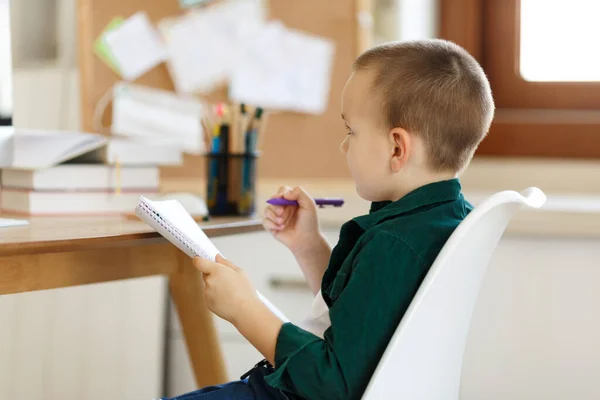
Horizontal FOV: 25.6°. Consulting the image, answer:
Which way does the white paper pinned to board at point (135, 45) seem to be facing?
toward the camera

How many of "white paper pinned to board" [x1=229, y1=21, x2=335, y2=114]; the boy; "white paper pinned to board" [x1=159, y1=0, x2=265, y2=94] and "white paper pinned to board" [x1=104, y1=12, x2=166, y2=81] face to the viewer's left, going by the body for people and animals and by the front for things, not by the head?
1

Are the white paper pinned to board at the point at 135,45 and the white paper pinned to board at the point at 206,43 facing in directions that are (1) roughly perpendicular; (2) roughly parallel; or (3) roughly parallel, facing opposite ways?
roughly parallel

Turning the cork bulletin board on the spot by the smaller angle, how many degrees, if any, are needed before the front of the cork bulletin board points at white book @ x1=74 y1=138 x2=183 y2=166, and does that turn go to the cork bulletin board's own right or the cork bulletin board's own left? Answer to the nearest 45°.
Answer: approximately 45° to the cork bulletin board's own right

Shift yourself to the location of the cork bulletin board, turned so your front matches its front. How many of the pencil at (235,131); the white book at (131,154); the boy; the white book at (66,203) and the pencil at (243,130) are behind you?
0

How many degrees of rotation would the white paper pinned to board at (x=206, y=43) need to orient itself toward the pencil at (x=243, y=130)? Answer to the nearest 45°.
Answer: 0° — it already faces it

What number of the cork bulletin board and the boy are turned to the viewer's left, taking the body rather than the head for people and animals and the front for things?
1

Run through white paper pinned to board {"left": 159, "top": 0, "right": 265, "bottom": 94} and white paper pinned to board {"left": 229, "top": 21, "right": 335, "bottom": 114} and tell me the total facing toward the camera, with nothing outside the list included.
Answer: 2

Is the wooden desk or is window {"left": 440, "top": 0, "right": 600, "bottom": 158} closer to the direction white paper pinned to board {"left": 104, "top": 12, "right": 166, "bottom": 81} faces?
the wooden desk

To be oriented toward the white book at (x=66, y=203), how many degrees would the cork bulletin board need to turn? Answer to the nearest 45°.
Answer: approximately 45° to its right

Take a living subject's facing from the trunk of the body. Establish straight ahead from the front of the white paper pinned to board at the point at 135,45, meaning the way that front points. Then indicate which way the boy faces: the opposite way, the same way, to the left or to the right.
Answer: to the right

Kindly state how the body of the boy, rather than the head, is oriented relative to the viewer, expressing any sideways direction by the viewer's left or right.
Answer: facing to the left of the viewer

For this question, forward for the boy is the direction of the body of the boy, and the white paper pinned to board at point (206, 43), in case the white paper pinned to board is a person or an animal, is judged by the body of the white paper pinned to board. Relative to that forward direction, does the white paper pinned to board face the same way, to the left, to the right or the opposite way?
to the left

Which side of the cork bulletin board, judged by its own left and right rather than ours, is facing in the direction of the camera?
front

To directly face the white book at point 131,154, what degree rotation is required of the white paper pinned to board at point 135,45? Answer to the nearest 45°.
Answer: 0° — it already faces it

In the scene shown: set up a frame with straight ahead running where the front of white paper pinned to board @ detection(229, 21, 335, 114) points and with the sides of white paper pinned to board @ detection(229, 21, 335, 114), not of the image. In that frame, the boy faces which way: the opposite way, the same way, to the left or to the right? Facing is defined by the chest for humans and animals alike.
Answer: to the right

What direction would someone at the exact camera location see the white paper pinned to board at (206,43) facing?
facing the viewer
